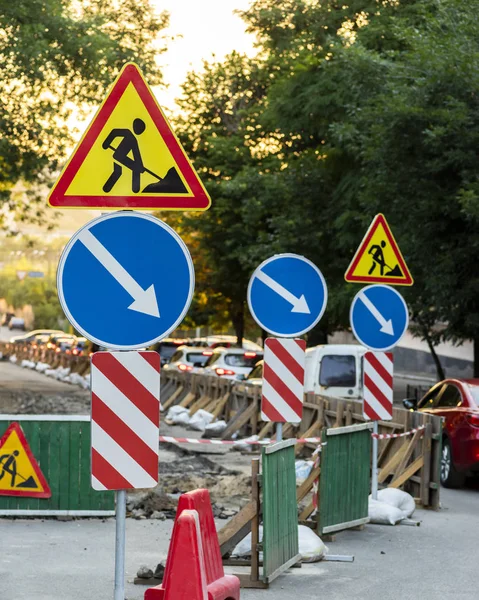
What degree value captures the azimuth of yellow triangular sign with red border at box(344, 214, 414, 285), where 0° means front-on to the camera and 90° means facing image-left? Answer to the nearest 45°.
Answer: approximately 0°

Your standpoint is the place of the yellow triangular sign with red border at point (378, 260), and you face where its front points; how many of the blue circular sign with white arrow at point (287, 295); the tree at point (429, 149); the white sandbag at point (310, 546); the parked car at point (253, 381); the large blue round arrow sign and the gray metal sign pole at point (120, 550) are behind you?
2

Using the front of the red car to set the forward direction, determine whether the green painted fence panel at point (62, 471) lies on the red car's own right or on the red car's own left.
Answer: on the red car's own left

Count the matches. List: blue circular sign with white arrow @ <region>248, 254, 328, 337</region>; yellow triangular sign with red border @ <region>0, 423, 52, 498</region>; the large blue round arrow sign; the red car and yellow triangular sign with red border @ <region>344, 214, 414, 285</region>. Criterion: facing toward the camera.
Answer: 4

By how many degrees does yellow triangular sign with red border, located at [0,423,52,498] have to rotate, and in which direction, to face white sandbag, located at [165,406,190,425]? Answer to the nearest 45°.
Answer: approximately 180°

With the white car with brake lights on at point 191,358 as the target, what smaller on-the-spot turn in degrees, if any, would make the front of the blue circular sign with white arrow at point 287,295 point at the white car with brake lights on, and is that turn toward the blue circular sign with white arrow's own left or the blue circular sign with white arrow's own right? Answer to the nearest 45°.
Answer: approximately 180°

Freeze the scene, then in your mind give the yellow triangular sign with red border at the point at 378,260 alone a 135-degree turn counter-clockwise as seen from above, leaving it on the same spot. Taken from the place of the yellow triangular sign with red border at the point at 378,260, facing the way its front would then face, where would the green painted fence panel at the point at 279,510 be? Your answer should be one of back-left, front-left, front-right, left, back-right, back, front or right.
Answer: back-right

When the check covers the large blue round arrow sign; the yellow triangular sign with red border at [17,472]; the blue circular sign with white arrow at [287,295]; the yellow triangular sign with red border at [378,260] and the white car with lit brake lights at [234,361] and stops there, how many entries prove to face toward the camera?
4

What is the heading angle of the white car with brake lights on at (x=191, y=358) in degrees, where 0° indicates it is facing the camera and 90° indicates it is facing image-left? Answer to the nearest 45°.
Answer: approximately 135°

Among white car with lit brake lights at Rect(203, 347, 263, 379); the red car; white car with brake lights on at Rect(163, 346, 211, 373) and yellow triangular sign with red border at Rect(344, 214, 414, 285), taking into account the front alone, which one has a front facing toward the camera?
the yellow triangular sign with red border

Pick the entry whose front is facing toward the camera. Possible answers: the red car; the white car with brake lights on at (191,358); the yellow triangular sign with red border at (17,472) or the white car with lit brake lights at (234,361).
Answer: the yellow triangular sign with red border
